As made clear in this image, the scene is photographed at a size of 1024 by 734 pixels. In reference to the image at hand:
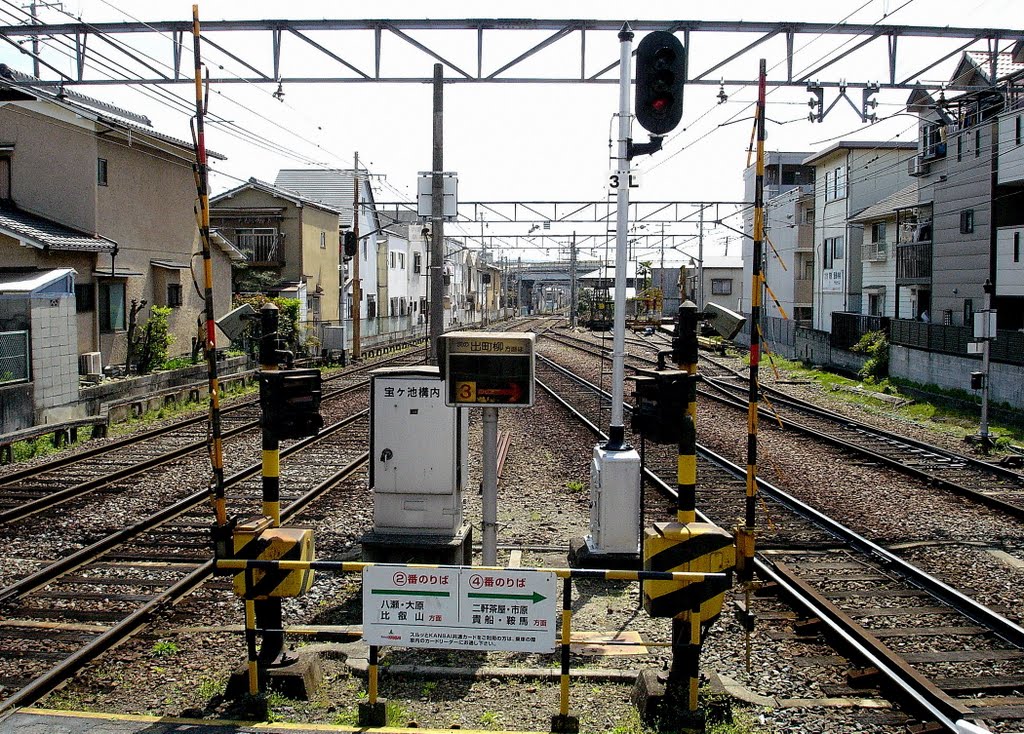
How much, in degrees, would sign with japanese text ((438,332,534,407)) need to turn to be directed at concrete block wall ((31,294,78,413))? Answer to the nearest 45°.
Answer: approximately 135° to its right

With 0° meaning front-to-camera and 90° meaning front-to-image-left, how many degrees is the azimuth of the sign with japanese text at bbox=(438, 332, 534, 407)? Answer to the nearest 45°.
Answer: approximately 0°

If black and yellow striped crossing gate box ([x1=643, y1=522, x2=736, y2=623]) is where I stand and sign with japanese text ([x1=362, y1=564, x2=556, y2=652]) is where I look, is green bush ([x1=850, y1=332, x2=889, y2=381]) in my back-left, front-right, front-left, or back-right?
back-right

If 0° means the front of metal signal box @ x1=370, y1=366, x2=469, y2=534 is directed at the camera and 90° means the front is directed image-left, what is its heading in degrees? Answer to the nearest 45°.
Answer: approximately 0°

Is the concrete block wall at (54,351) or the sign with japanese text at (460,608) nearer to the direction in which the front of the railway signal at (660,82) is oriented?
the sign with japanese text
